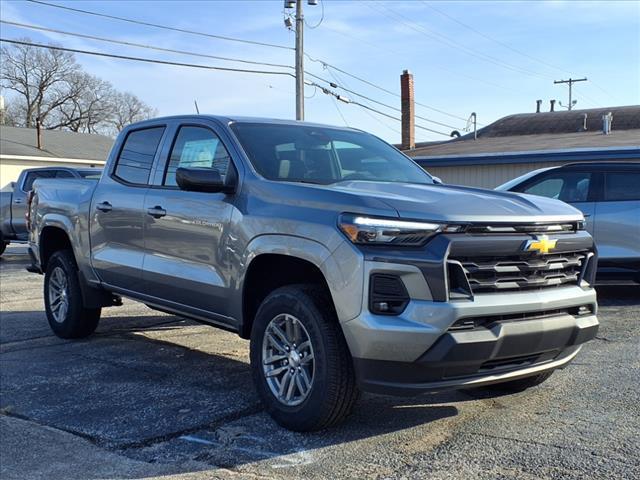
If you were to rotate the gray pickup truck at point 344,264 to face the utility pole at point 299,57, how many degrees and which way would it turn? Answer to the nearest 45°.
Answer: approximately 135° to its left

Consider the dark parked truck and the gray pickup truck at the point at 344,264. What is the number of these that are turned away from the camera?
0

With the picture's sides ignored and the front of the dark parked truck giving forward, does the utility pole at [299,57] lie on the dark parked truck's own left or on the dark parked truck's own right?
on the dark parked truck's own left

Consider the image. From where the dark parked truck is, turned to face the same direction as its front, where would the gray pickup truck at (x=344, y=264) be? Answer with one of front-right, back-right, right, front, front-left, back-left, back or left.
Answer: front-right

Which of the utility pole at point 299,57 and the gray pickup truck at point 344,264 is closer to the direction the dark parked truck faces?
the gray pickup truck

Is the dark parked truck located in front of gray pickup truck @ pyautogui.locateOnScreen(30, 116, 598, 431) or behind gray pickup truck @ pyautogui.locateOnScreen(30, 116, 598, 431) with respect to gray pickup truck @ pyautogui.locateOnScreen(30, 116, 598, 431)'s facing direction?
behind

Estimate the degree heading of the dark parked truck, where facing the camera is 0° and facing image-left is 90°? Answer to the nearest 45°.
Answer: approximately 315°
